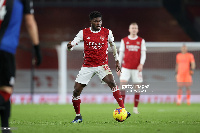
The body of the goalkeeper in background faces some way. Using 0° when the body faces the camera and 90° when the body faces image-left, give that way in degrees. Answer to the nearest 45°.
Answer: approximately 0°

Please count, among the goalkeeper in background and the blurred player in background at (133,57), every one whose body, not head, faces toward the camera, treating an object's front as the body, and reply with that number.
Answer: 2

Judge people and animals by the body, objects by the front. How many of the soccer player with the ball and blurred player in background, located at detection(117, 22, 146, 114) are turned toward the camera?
2

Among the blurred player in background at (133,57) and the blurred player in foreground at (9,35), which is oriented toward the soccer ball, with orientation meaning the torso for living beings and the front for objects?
the blurred player in background at (133,57)

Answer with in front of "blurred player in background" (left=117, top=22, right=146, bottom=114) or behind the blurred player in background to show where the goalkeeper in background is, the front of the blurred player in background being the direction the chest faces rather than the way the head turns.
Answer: behind

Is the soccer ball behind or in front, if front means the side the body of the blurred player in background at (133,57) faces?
in front

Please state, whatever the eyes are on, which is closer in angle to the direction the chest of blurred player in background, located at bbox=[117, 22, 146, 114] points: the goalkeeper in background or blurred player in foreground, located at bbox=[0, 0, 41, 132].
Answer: the blurred player in foreground

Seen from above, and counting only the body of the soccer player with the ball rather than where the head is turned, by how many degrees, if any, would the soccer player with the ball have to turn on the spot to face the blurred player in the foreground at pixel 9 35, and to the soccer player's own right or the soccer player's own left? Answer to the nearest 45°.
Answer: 0° — they already face them
